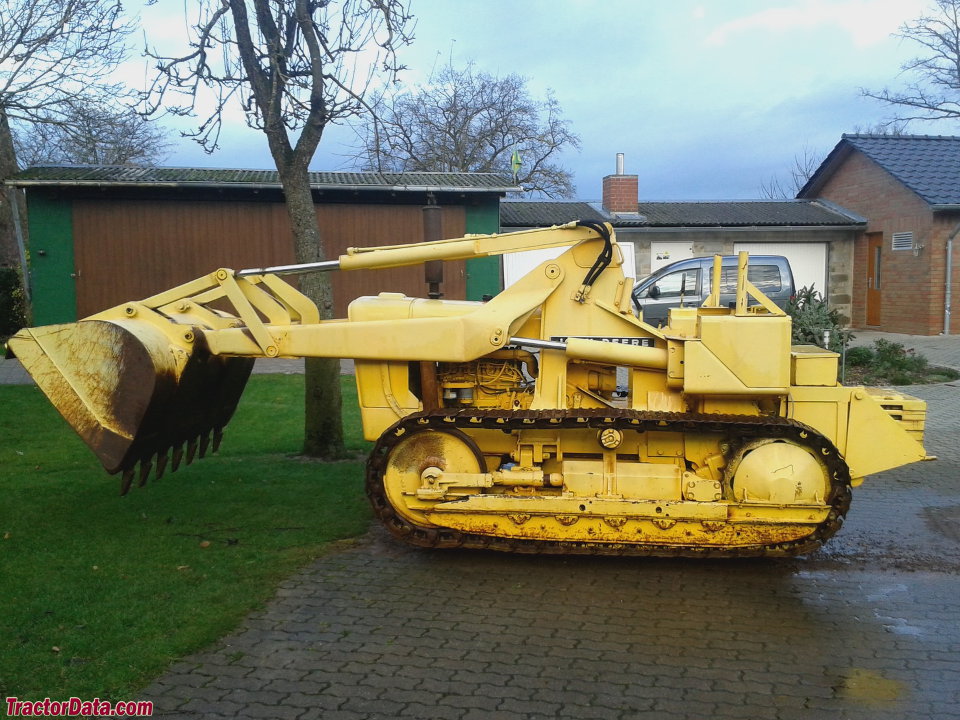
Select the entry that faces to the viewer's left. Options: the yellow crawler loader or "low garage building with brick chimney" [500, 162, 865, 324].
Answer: the yellow crawler loader

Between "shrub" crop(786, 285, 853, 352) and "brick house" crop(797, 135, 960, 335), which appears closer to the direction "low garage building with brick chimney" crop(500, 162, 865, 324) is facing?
the shrub

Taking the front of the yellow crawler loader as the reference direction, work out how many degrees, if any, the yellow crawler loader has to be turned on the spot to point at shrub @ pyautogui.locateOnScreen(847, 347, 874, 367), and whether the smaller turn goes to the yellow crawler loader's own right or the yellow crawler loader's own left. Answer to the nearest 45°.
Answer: approximately 135° to the yellow crawler loader's own right

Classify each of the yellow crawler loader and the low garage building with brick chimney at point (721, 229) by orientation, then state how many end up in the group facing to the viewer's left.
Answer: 1

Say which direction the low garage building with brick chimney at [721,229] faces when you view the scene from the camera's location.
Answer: facing the viewer

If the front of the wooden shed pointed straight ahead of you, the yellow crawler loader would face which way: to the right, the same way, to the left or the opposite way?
to the right

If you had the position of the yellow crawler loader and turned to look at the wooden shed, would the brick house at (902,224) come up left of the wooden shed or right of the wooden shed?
right

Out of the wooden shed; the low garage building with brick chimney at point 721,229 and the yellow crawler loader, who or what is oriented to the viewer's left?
the yellow crawler loader

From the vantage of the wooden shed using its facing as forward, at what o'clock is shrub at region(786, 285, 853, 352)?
The shrub is roughly at 10 o'clock from the wooden shed.

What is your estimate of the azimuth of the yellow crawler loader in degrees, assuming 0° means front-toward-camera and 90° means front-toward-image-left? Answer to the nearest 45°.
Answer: approximately 90°

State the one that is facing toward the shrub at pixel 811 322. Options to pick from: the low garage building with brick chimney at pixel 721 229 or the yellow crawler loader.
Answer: the low garage building with brick chimney

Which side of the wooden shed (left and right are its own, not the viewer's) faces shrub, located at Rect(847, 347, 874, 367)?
left

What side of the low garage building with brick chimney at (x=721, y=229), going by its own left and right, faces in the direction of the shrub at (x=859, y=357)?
front

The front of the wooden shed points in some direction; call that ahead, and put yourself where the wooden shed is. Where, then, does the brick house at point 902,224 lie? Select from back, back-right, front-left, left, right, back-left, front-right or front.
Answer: left

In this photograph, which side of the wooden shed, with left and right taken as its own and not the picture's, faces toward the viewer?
front

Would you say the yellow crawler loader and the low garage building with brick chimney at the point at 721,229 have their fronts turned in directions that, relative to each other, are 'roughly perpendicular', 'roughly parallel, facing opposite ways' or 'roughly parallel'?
roughly perpendicular
